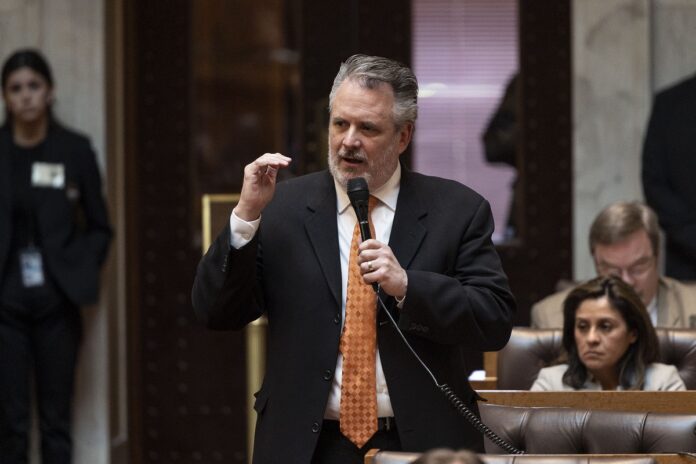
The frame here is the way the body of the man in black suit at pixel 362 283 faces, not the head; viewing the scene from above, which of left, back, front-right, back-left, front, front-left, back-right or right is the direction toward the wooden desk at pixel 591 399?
back-left

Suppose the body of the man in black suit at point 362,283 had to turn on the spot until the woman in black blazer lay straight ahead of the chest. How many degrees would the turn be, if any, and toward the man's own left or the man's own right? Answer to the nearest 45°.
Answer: approximately 135° to the man's own right

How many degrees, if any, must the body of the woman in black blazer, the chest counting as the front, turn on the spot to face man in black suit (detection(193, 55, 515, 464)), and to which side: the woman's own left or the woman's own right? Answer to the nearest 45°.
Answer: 0° — they already face them

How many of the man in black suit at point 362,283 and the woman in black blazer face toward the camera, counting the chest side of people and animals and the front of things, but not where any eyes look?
2

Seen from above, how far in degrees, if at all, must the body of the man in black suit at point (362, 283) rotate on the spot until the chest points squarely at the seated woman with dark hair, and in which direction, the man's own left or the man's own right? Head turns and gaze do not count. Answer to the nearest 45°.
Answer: approximately 135° to the man's own left

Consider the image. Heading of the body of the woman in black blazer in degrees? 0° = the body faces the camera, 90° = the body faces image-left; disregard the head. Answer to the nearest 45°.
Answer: approximately 0°

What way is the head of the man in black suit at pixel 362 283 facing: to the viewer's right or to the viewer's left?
to the viewer's left

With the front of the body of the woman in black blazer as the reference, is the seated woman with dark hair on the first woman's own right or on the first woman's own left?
on the first woman's own left

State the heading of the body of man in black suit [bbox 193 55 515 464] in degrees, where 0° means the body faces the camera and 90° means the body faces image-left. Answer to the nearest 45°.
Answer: approximately 0°
